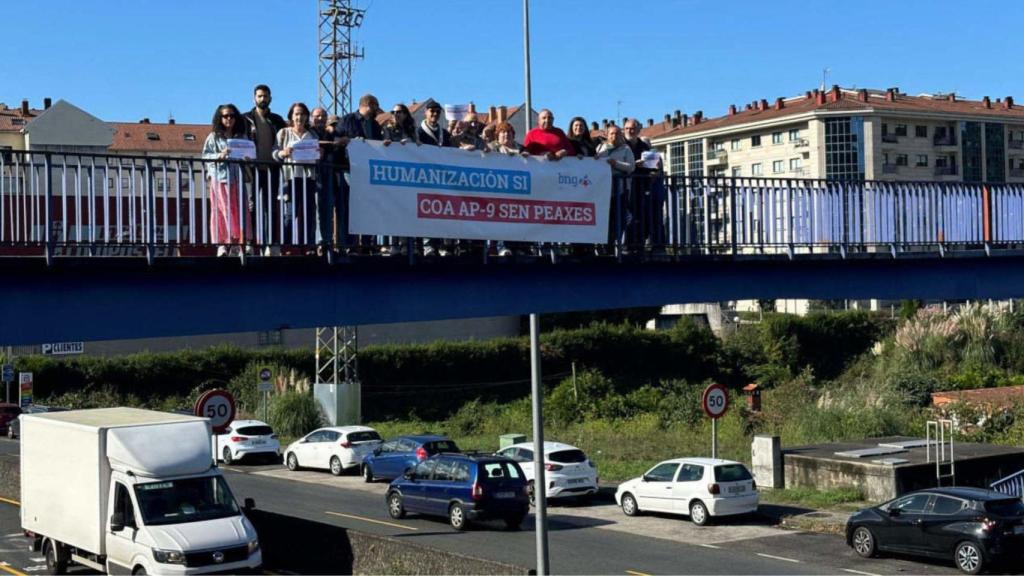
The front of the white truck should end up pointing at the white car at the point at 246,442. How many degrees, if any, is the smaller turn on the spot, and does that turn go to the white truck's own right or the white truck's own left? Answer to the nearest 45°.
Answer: approximately 135° to the white truck's own left

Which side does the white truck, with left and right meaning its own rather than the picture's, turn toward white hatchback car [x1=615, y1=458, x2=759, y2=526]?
left

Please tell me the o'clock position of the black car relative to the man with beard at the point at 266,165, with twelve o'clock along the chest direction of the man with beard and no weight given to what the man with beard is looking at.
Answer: The black car is roughly at 8 o'clock from the man with beard.

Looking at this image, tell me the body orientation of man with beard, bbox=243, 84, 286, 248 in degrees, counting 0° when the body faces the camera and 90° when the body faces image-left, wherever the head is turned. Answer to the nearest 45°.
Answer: approximately 0°

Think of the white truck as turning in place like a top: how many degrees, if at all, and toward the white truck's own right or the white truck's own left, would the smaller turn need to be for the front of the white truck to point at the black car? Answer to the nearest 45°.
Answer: approximately 45° to the white truck's own left

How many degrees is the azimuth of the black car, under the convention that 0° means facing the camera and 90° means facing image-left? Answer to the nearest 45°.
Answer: approximately 135°

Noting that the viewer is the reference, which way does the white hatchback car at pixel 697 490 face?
facing away from the viewer and to the left of the viewer

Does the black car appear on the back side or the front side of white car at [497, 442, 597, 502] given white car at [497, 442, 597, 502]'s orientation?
on the back side

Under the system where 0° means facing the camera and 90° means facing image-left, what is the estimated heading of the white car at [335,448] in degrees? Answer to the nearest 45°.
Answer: approximately 135°

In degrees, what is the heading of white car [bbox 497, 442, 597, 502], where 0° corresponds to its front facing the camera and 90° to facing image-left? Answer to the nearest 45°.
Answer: approximately 135°

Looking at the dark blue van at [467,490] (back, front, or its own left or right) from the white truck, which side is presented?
left

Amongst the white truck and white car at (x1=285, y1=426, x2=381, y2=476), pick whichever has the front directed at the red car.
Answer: the white car

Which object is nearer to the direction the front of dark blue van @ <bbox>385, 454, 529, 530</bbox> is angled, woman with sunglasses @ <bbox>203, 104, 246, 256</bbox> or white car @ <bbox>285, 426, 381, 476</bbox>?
the white car
